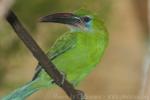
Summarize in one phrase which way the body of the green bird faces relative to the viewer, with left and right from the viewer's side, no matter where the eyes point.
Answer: facing the viewer and to the right of the viewer
